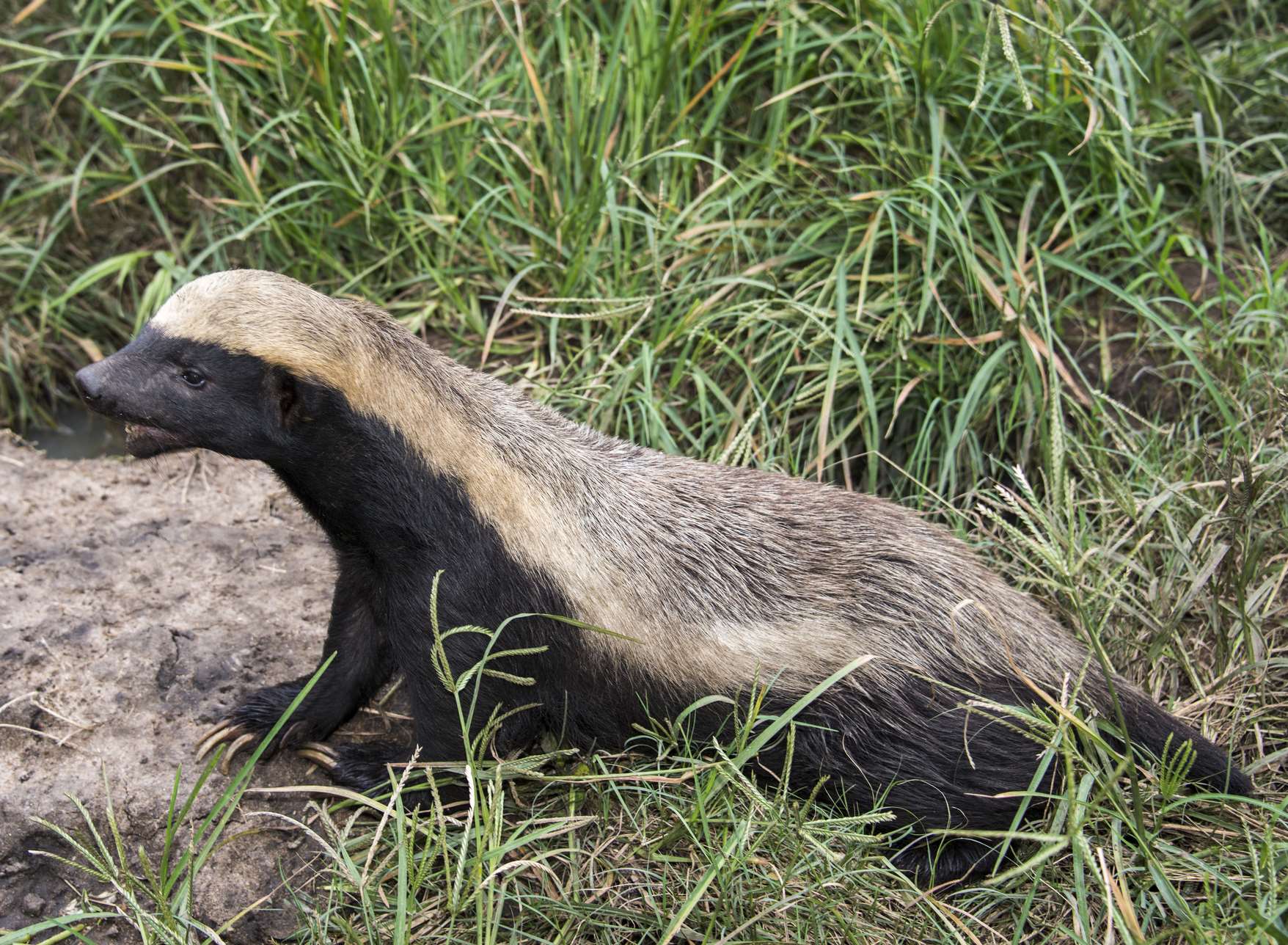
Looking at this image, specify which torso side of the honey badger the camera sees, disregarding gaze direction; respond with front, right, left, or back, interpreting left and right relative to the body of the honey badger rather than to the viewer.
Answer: left
